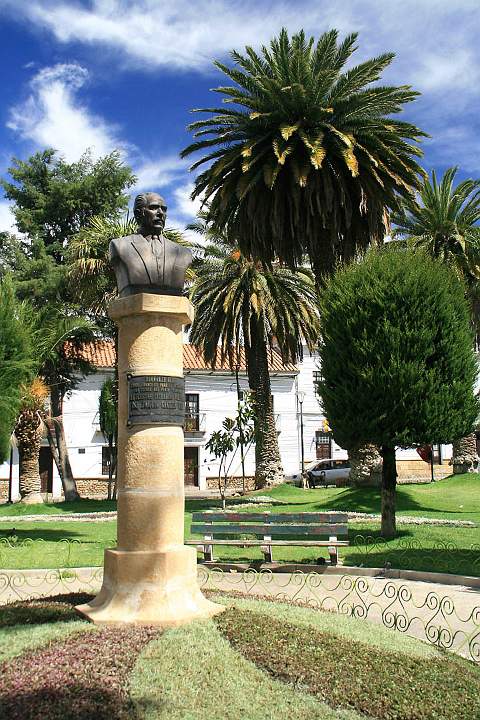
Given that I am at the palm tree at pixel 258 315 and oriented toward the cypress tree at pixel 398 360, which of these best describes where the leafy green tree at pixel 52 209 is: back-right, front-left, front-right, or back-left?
back-right

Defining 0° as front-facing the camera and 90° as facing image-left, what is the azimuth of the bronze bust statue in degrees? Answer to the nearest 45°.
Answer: approximately 315°

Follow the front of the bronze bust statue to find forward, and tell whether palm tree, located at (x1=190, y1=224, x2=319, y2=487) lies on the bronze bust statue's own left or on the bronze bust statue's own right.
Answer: on the bronze bust statue's own left

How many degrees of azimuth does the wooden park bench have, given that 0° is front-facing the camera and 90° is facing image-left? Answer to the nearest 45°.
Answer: approximately 0°
